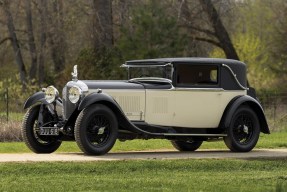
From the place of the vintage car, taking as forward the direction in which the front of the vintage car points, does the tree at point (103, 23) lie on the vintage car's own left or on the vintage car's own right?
on the vintage car's own right

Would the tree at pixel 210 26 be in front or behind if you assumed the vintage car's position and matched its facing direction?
behind

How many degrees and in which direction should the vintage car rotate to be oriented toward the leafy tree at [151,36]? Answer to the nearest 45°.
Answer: approximately 135° to its right

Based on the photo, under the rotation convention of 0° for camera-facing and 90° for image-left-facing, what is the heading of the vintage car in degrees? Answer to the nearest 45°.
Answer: approximately 45°

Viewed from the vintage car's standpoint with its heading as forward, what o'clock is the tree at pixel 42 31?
The tree is roughly at 4 o'clock from the vintage car.
